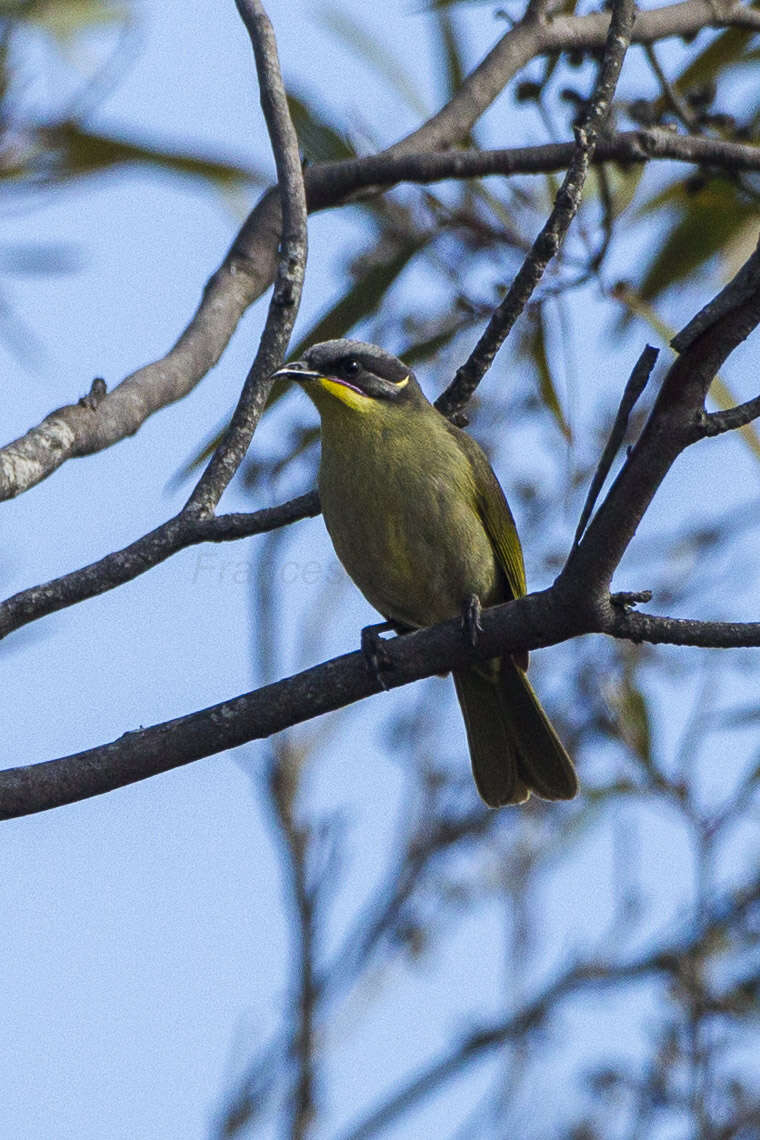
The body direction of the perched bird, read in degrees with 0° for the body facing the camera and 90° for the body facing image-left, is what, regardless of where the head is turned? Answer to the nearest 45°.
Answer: approximately 45°

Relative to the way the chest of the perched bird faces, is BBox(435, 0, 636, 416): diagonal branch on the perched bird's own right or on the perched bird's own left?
on the perched bird's own left

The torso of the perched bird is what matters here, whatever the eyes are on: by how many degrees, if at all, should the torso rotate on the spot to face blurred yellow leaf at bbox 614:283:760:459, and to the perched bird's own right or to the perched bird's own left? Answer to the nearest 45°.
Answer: approximately 135° to the perched bird's own left
